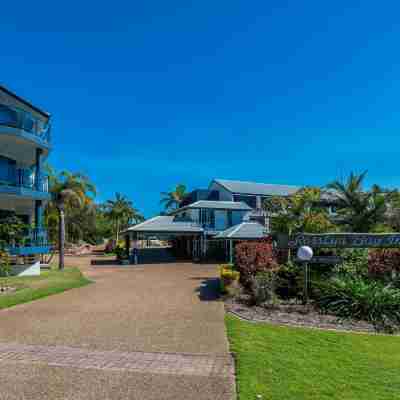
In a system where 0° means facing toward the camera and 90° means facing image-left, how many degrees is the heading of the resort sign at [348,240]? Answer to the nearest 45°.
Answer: approximately 0°

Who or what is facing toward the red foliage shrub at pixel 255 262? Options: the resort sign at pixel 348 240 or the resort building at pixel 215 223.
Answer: the resort building

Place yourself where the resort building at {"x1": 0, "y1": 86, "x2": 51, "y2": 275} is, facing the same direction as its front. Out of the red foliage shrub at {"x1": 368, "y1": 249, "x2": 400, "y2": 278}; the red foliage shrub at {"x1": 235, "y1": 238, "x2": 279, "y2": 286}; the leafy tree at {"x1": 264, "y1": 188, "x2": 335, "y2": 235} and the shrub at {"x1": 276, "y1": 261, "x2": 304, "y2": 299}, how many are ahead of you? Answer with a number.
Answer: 4

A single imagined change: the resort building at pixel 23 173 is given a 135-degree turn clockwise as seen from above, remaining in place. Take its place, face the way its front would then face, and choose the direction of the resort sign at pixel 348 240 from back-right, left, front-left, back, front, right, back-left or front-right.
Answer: back-left

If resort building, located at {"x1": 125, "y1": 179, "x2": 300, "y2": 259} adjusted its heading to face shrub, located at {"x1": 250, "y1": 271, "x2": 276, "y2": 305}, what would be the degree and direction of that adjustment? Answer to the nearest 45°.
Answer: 0° — it already faces it

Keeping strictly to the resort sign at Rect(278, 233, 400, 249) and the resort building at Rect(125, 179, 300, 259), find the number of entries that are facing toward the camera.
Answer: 2

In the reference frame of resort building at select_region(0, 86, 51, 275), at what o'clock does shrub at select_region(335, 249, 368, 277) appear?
The shrub is roughly at 12 o'clock from the resort building.

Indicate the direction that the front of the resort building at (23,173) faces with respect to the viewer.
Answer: facing the viewer and to the right of the viewer
